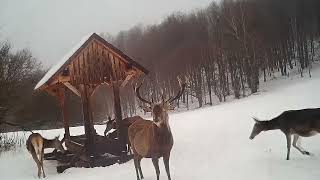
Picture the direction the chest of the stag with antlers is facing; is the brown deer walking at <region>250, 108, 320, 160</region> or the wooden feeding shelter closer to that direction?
the brown deer walking

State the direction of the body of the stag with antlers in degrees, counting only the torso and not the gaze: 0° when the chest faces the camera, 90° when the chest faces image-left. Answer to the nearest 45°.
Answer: approximately 315°

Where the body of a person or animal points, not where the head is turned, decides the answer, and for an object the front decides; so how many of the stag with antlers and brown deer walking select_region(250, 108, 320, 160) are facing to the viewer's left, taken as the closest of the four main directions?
1

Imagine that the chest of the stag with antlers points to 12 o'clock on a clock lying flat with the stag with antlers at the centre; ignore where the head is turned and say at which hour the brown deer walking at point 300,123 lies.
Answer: The brown deer walking is roughly at 10 o'clock from the stag with antlers.

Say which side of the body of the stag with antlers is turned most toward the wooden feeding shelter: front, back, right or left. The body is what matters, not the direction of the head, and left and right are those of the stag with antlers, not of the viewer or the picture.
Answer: back

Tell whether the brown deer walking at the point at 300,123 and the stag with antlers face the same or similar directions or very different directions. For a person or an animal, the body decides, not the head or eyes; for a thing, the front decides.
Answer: very different directions

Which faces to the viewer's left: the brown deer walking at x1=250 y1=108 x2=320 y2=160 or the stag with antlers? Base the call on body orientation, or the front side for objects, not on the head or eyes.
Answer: the brown deer walking

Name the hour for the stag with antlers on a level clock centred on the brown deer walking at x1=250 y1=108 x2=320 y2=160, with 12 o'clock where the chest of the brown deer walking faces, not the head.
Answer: The stag with antlers is roughly at 11 o'clock from the brown deer walking.

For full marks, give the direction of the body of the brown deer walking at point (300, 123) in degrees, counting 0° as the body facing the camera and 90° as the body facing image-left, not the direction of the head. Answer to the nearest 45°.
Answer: approximately 90°
